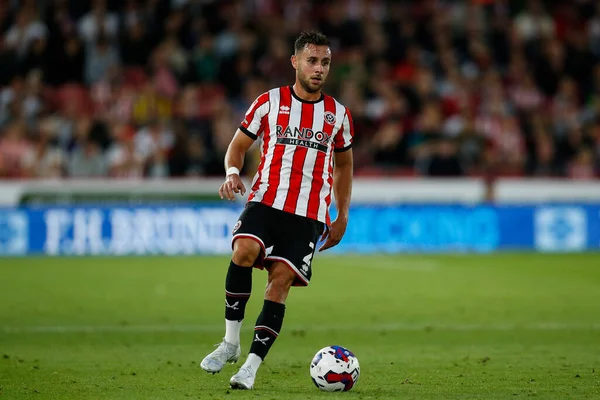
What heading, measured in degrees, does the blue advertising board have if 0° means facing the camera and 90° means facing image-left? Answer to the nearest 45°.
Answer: approximately 0°

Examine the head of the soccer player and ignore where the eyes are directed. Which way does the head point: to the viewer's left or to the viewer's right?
to the viewer's right

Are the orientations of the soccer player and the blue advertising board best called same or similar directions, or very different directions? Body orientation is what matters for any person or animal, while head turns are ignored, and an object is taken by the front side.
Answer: same or similar directions

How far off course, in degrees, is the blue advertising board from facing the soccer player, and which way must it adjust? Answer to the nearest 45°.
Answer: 0° — it already faces them

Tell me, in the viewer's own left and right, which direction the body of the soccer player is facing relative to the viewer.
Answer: facing the viewer

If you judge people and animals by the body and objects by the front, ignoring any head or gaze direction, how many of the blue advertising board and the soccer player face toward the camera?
2

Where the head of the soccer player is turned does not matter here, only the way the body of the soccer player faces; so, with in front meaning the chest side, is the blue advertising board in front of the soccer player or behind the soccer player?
behind
